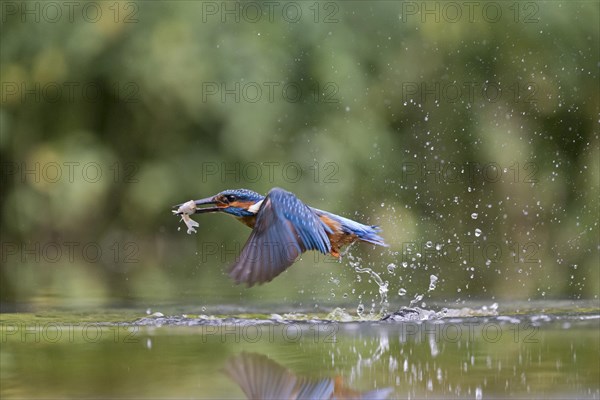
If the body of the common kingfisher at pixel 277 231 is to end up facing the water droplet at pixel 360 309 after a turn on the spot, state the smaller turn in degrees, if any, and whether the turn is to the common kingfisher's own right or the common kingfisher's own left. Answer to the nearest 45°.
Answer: approximately 135° to the common kingfisher's own right

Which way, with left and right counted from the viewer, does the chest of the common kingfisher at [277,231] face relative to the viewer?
facing to the left of the viewer

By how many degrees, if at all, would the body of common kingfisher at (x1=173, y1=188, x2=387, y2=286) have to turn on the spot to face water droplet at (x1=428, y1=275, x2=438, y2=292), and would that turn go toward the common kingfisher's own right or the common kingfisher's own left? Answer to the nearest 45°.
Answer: approximately 135° to the common kingfisher's own right
